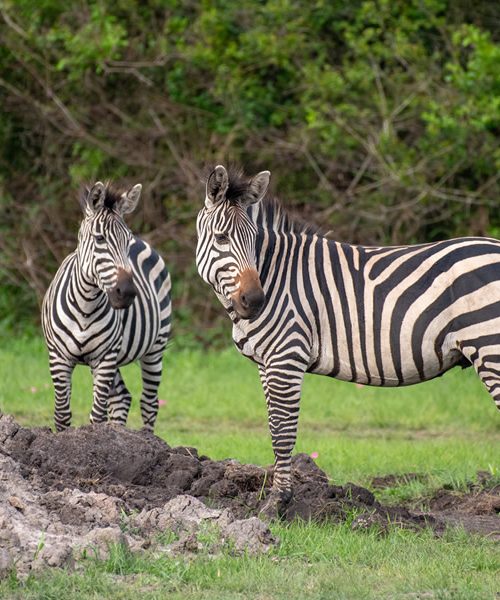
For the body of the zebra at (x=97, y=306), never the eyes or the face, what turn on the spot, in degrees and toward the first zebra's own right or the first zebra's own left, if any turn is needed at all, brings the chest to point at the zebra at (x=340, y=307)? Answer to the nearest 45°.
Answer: approximately 90° to the first zebra's own left

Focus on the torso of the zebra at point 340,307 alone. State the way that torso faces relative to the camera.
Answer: to the viewer's left

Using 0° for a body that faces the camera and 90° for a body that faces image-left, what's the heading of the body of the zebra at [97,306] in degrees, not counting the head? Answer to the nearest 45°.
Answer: approximately 45°

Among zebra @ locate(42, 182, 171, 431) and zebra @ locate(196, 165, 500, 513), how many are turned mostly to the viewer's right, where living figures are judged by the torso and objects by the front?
0

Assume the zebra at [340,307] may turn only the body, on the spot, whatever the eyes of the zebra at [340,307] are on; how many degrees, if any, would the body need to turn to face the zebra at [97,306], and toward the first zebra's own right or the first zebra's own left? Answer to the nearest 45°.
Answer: approximately 45° to the first zebra's own right
